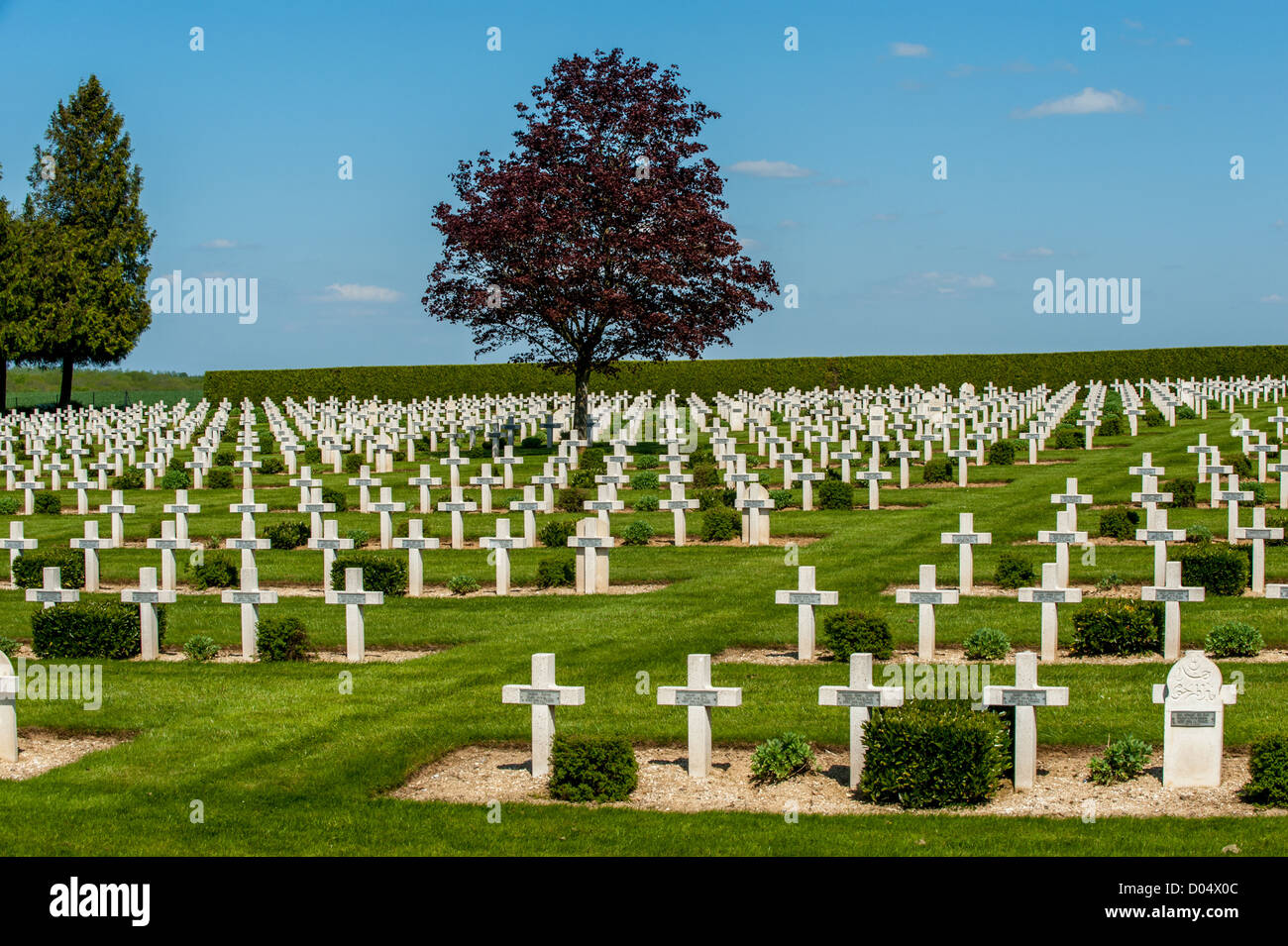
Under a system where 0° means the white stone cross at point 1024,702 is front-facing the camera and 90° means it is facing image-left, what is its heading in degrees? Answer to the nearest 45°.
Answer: approximately 0°

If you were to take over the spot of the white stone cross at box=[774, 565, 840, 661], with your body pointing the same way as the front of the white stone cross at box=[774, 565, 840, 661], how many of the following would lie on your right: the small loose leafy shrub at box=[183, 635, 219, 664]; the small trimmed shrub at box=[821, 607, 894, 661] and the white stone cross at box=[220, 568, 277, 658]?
2

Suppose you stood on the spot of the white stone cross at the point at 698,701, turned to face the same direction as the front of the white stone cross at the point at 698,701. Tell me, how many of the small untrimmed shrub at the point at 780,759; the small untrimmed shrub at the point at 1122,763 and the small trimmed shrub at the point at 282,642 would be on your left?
2

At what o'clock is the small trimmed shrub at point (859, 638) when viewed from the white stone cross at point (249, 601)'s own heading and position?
The small trimmed shrub is roughly at 10 o'clock from the white stone cross.

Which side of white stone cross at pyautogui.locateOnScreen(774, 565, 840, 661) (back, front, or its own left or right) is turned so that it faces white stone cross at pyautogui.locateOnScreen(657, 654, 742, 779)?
front

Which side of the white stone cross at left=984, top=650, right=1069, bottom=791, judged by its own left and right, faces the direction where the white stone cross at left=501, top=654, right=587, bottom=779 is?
right

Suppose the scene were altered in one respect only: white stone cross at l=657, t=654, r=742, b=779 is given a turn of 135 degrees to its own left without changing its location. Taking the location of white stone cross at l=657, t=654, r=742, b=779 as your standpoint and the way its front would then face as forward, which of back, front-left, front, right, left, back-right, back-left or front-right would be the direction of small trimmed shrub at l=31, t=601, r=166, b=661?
left

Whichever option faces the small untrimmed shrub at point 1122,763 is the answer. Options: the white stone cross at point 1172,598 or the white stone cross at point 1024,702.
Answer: the white stone cross at point 1172,598

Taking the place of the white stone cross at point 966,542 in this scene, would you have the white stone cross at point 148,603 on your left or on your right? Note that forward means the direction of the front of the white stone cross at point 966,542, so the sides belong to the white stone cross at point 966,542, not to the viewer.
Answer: on your right

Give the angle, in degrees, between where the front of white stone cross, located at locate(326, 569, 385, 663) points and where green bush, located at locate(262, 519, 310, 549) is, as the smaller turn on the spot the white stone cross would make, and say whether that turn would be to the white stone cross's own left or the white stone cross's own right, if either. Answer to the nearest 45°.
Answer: approximately 180°

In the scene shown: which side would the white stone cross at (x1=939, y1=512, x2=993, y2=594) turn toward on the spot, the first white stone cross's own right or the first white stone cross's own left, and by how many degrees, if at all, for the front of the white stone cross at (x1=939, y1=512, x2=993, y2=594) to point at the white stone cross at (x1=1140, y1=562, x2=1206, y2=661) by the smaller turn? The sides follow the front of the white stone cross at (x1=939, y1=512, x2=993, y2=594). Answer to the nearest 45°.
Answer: approximately 45° to the first white stone cross's own left

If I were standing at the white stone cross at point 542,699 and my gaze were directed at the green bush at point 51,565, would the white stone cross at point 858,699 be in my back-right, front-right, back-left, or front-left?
back-right

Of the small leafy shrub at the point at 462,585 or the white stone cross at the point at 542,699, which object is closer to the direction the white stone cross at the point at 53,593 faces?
the white stone cross

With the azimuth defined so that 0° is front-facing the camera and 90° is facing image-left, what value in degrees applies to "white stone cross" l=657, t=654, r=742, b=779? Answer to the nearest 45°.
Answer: approximately 0°
